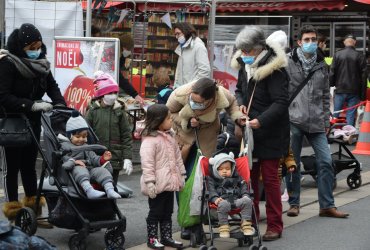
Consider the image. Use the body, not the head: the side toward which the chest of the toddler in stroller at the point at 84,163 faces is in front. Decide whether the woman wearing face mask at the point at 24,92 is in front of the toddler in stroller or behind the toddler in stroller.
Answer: behind

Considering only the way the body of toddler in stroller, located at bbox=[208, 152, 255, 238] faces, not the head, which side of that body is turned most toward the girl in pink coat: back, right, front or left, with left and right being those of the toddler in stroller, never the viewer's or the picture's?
right

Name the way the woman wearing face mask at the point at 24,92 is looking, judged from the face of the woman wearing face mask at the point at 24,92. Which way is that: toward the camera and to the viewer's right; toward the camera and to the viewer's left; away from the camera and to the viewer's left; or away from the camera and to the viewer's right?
toward the camera and to the viewer's right

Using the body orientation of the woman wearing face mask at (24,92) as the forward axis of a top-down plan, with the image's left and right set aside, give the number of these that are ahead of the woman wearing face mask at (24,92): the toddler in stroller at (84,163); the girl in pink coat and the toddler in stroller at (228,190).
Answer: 3

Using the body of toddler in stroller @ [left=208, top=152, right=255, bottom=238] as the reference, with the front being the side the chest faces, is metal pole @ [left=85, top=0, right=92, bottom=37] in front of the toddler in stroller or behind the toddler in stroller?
behind

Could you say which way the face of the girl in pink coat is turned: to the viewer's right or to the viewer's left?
to the viewer's right

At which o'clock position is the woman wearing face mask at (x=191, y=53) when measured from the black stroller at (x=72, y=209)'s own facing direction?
The woman wearing face mask is roughly at 8 o'clock from the black stroller.
